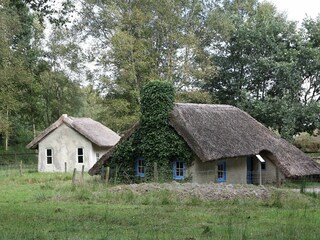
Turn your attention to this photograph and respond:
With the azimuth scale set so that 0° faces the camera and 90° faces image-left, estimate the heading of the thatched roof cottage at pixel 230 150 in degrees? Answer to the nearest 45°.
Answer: approximately 315°

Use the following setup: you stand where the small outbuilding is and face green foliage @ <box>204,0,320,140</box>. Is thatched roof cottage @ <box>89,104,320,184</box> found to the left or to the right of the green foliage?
right

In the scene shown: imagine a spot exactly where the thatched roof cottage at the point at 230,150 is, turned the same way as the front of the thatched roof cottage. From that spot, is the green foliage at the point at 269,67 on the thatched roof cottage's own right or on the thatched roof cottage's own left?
on the thatched roof cottage's own left
